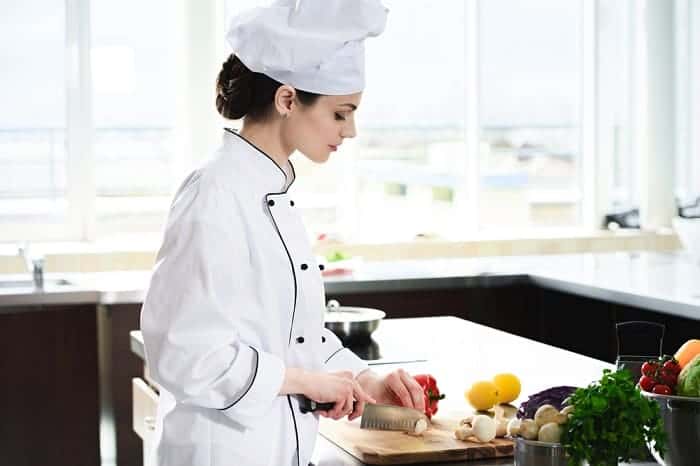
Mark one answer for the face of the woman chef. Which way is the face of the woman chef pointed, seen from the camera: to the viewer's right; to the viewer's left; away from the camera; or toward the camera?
to the viewer's right

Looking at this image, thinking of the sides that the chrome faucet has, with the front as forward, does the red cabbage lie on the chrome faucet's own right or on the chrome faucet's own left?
on the chrome faucet's own left

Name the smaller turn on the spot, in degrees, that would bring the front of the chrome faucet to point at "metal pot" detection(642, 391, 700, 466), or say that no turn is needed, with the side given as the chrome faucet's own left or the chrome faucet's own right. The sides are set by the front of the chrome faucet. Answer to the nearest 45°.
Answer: approximately 90° to the chrome faucet's own left

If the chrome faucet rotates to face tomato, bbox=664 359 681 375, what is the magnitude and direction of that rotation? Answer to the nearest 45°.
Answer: approximately 90° to its left

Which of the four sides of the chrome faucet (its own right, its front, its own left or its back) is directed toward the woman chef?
left

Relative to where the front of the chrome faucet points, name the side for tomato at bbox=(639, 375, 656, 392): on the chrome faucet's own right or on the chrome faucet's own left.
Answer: on the chrome faucet's own left

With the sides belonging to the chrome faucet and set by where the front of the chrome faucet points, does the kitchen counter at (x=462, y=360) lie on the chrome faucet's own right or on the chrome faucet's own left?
on the chrome faucet's own left

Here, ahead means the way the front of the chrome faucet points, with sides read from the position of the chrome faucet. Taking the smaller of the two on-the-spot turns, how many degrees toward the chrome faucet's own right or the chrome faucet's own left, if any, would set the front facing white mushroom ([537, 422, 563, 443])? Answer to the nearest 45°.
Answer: approximately 90° to the chrome faucet's own left

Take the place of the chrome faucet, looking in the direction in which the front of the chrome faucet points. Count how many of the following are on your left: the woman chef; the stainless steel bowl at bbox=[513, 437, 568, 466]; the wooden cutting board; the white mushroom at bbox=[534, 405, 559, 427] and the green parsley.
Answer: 5

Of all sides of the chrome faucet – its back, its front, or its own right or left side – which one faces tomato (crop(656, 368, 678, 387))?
left

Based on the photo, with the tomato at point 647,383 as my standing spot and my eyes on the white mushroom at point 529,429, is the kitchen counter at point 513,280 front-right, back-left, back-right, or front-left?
back-right

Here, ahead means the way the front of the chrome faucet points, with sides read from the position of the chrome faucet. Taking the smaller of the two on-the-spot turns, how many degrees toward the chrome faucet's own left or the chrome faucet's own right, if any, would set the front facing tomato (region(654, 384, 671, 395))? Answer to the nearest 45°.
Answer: approximately 90° to the chrome faucet's own left
